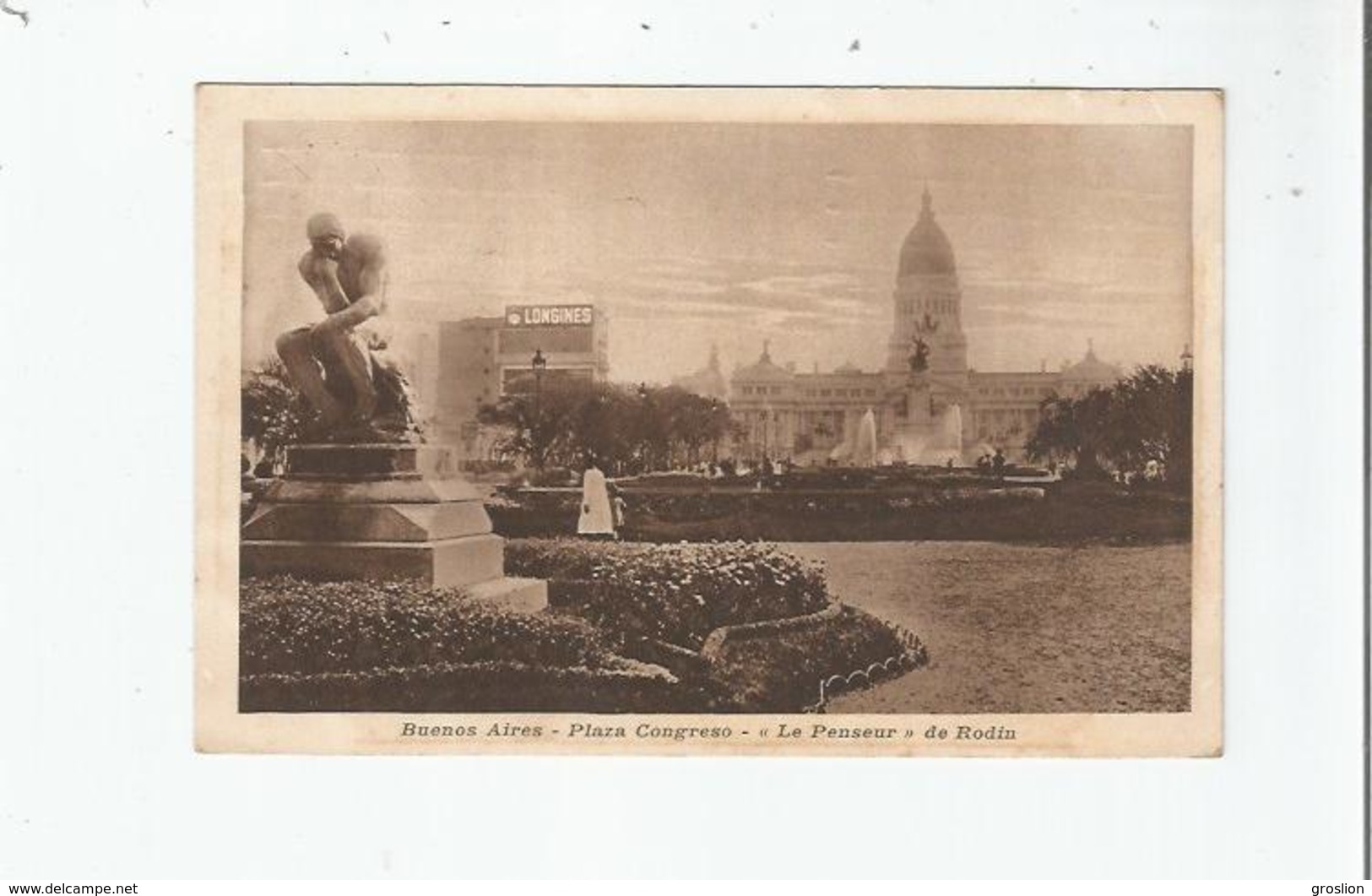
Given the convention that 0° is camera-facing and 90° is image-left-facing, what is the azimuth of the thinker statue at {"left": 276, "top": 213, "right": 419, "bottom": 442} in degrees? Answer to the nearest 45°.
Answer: approximately 45°

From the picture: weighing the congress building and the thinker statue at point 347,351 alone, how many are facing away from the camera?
0

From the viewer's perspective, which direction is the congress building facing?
toward the camera
